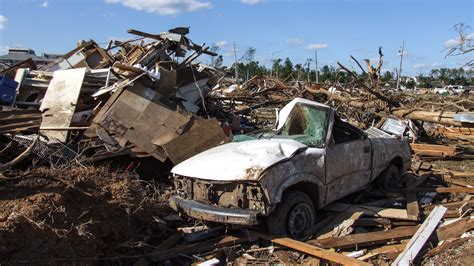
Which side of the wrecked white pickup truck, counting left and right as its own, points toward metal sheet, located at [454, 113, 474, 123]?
back

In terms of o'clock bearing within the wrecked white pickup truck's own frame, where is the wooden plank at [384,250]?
The wooden plank is roughly at 8 o'clock from the wrecked white pickup truck.

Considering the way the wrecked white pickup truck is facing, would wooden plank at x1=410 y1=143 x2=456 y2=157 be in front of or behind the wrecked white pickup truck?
behind

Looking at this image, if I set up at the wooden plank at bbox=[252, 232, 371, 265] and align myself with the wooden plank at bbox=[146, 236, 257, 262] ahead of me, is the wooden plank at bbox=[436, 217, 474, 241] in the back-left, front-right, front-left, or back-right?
back-right

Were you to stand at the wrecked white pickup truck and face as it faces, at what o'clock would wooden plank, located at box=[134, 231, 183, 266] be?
The wooden plank is roughly at 1 o'clock from the wrecked white pickup truck.

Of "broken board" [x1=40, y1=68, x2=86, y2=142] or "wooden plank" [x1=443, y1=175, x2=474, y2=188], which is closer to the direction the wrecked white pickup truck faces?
the broken board

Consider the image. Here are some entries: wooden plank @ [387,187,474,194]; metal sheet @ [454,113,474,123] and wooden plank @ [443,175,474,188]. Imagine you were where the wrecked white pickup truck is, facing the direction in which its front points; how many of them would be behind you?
3

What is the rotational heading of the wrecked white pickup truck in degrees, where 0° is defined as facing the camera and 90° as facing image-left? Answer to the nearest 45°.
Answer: approximately 45°

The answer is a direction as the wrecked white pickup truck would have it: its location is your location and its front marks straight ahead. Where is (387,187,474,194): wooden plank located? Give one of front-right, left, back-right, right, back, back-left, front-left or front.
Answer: back
